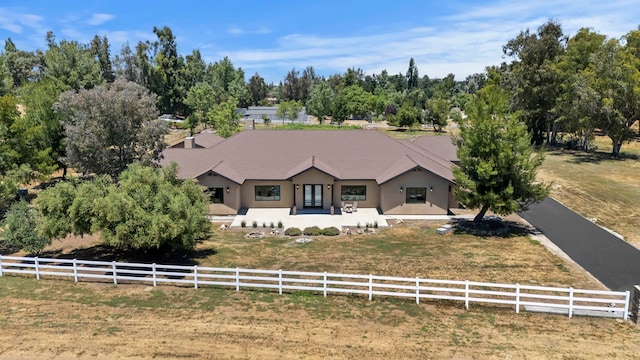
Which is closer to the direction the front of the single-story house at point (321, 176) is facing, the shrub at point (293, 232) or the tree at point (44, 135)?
the shrub

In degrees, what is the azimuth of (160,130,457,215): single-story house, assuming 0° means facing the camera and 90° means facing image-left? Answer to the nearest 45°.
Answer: approximately 0°

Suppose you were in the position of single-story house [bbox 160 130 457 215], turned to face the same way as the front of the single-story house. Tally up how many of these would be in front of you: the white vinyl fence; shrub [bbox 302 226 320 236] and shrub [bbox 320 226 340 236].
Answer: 3

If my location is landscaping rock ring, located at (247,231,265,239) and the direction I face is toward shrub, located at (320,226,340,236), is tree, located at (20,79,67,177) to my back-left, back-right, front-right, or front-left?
back-left

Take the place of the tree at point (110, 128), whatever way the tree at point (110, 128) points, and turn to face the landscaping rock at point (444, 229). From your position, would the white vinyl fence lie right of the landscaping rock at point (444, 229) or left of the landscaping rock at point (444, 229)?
right

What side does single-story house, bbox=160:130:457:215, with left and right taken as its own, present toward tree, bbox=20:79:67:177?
right

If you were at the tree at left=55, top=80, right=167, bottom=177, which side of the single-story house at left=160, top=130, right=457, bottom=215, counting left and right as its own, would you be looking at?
right

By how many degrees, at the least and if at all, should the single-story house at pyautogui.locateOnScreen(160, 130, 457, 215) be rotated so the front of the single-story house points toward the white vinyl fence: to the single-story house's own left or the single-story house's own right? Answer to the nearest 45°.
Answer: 0° — it already faces it

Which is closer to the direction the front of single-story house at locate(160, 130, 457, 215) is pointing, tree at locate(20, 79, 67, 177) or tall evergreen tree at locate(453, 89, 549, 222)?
the tall evergreen tree

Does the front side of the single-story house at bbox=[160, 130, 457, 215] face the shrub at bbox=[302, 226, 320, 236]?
yes

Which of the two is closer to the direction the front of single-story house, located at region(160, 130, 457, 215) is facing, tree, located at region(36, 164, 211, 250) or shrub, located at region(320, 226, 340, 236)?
the shrub
